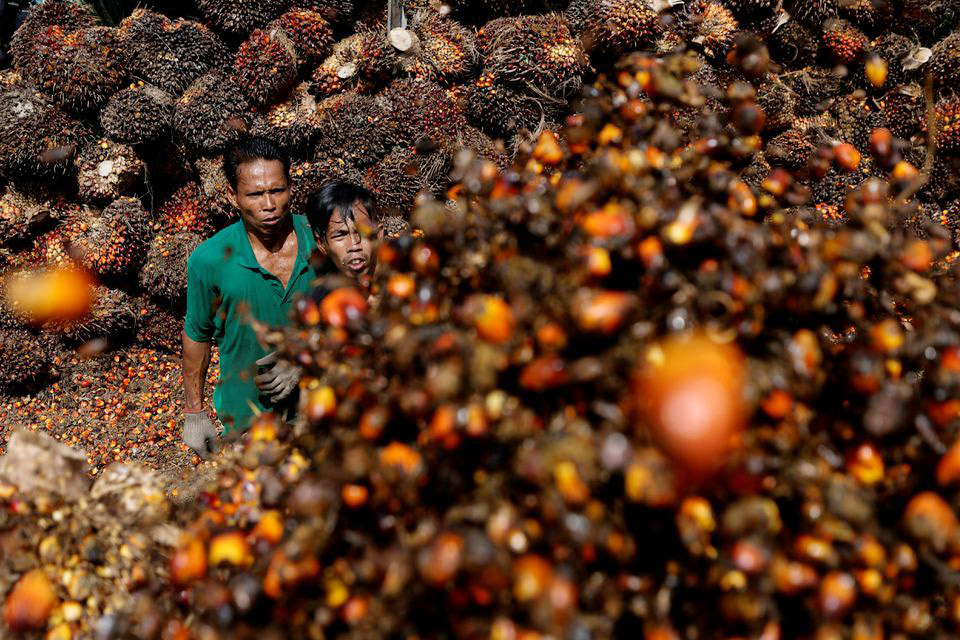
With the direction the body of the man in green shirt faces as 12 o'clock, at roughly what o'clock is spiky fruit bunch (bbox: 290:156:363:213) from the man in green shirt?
The spiky fruit bunch is roughly at 8 o'clock from the man in green shirt.

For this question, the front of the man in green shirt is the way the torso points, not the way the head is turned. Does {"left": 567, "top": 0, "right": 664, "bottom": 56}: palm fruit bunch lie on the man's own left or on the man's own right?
on the man's own left

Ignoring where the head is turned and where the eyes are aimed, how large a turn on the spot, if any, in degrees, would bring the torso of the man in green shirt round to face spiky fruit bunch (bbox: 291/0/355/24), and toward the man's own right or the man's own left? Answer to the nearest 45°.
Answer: approximately 135° to the man's own left

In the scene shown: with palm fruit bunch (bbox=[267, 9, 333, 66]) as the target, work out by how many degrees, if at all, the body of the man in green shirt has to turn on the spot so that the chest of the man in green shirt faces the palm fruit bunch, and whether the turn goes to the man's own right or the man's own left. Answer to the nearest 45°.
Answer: approximately 135° to the man's own left

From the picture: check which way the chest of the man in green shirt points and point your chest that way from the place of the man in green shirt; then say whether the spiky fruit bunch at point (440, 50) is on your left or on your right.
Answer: on your left
